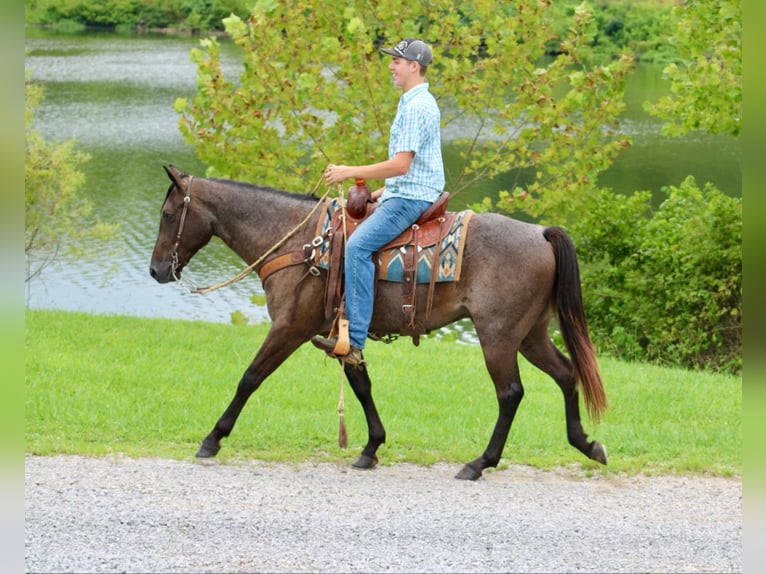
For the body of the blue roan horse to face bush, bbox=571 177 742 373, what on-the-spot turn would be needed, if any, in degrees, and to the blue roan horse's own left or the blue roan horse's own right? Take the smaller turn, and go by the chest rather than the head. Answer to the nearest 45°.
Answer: approximately 135° to the blue roan horse's own right

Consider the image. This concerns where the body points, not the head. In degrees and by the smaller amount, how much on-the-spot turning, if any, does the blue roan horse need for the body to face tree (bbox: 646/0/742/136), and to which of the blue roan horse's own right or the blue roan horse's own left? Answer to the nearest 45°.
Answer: approximately 135° to the blue roan horse's own right

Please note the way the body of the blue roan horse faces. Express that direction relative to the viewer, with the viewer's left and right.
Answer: facing to the left of the viewer

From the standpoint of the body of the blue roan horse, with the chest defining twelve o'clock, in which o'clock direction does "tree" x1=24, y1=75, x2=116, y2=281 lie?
The tree is roughly at 2 o'clock from the blue roan horse.

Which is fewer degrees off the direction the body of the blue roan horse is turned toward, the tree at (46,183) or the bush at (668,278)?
the tree

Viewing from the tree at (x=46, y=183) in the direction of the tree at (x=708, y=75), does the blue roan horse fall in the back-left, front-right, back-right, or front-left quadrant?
front-right

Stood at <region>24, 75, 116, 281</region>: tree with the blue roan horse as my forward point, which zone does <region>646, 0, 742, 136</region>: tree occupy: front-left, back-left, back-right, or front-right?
front-left
